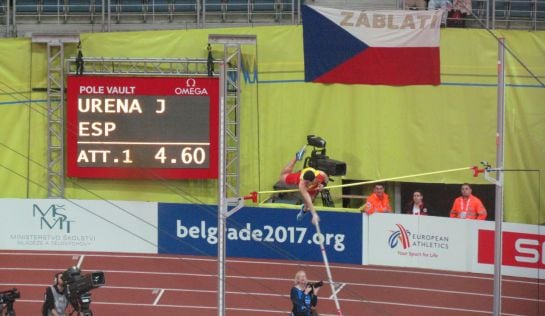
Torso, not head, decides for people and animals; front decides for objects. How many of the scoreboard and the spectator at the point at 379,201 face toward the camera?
2

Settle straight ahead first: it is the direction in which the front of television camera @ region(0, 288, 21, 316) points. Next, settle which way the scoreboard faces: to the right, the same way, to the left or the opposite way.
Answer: to the right

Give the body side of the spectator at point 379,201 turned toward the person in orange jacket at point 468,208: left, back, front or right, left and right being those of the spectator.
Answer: left

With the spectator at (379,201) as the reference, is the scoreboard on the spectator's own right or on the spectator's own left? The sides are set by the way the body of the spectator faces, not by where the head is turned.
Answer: on the spectator's own right

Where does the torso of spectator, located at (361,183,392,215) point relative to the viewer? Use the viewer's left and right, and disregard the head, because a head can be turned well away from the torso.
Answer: facing the viewer

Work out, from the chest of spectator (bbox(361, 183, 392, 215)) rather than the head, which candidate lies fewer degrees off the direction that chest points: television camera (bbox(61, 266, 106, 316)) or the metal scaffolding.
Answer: the television camera

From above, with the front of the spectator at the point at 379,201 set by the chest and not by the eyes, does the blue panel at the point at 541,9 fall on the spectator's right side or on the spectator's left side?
on the spectator's left side

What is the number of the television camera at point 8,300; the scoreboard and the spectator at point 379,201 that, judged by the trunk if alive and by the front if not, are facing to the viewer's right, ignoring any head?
1

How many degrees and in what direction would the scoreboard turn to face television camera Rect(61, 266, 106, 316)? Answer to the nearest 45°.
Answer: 0° — it already faces it

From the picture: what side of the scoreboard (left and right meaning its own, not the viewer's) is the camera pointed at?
front

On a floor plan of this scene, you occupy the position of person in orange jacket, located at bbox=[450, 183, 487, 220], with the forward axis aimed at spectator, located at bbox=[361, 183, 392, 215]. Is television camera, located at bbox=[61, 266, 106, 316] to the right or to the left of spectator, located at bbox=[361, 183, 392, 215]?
left

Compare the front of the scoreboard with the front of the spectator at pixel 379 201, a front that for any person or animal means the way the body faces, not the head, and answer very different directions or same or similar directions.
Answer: same or similar directions

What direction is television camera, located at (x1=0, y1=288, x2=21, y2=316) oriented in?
to the viewer's right
